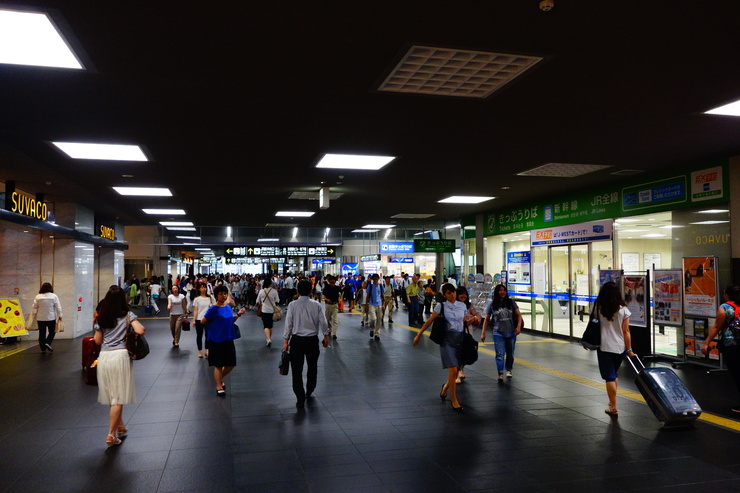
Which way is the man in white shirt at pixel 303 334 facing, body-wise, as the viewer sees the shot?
away from the camera

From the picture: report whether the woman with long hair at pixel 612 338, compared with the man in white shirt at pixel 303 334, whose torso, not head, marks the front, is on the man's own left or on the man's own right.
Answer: on the man's own right

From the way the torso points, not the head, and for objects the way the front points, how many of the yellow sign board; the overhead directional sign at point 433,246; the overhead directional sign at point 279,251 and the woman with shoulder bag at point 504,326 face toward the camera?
4

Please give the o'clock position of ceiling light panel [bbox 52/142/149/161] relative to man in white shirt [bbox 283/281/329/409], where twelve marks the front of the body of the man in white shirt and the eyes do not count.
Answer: The ceiling light panel is roughly at 10 o'clock from the man in white shirt.

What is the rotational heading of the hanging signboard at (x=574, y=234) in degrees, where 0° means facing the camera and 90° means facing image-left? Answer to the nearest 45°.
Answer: approximately 45°

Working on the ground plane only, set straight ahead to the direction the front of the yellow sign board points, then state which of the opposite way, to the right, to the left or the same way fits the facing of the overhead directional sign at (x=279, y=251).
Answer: the same way

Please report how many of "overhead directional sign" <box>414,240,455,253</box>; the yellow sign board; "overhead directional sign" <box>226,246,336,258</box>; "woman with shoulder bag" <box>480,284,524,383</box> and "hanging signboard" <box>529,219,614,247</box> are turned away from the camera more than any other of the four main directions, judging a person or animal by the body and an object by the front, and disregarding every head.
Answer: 0

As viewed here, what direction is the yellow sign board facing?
toward the camera

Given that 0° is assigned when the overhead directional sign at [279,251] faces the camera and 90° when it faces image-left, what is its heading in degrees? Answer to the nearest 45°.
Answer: approximately 0°

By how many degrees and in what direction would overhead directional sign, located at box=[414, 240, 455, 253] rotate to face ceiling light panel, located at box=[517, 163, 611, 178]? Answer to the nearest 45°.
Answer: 0° — it already faces it

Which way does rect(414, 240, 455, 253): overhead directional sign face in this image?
toward the camera

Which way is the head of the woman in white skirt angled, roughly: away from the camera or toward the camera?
away from the camera

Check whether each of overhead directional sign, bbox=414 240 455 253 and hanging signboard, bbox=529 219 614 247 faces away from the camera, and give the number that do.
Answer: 0

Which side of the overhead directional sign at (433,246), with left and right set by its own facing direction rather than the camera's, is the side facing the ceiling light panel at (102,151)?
front

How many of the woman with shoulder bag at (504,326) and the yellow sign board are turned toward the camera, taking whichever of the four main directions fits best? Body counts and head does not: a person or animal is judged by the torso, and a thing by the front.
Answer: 2

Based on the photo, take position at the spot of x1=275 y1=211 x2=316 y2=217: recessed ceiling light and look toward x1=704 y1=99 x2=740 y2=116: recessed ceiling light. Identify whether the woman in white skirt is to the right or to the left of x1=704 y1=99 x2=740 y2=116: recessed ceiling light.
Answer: right

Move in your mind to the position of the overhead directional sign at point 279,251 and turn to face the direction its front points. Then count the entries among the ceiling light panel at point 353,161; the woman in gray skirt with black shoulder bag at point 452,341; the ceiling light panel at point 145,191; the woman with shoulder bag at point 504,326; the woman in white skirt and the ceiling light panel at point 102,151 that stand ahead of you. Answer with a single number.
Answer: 6

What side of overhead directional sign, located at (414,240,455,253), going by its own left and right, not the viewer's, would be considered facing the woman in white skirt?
front

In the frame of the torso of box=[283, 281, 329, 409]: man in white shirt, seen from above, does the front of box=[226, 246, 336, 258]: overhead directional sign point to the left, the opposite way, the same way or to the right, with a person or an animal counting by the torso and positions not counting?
the opposite way

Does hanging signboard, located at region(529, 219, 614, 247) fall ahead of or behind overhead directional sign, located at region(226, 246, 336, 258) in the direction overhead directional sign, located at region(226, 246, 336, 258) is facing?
ahead
